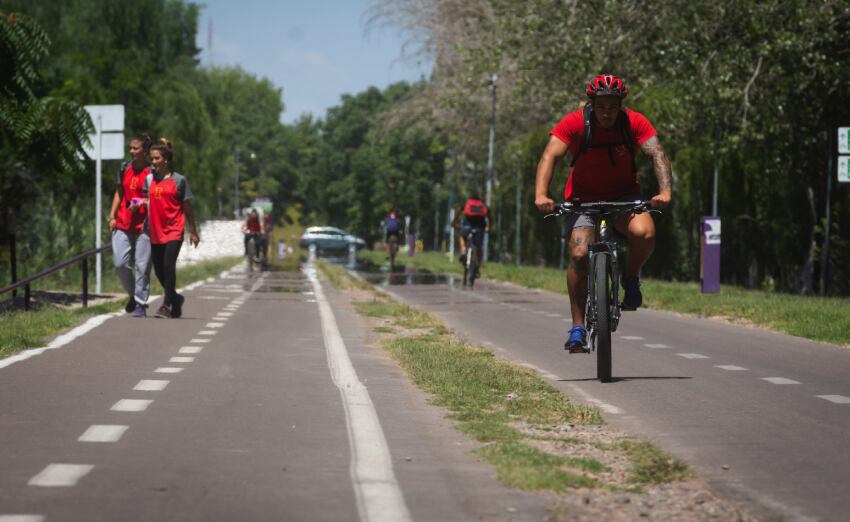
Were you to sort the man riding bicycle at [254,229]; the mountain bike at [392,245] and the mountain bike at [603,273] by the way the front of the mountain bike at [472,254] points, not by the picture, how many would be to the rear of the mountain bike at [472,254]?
1

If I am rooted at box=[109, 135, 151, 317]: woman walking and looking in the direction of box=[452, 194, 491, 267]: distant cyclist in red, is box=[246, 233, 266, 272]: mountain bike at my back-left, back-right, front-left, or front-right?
front-left

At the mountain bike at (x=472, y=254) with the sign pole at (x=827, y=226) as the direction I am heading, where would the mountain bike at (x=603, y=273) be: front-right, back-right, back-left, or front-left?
front-right

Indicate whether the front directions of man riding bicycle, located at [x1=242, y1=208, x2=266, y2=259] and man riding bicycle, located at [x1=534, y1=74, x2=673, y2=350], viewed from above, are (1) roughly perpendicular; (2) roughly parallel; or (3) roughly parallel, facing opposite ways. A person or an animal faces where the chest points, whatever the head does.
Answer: roughly parallel

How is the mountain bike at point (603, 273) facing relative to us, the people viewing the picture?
facing the viewer

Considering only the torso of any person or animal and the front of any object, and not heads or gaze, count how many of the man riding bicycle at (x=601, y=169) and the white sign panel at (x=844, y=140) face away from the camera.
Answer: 0

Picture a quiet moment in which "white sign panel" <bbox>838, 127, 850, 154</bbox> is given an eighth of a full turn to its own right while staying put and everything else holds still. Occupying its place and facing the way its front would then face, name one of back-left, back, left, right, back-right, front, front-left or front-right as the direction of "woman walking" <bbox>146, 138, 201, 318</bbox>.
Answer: front

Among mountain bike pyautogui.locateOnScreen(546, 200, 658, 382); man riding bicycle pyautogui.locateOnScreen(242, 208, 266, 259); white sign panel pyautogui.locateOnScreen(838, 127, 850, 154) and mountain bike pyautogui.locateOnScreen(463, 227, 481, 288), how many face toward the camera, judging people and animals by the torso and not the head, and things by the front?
3

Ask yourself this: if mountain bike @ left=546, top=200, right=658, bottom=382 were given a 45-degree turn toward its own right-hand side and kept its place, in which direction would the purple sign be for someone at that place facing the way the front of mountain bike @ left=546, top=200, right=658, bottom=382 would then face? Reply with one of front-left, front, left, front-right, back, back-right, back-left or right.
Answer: back-right

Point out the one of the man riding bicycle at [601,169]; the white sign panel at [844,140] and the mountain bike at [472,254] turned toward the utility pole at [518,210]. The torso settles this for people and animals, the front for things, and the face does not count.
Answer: the mountain bike

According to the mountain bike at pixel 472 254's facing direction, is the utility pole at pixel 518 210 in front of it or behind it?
in front

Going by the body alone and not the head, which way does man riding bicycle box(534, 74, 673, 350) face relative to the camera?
toward the camera

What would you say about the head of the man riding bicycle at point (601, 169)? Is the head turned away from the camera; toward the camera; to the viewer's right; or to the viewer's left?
toward the camera

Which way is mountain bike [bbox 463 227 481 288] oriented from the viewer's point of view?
away from the camera

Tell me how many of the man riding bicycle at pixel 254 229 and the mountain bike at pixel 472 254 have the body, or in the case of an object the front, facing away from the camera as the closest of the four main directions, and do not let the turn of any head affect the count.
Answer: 1
